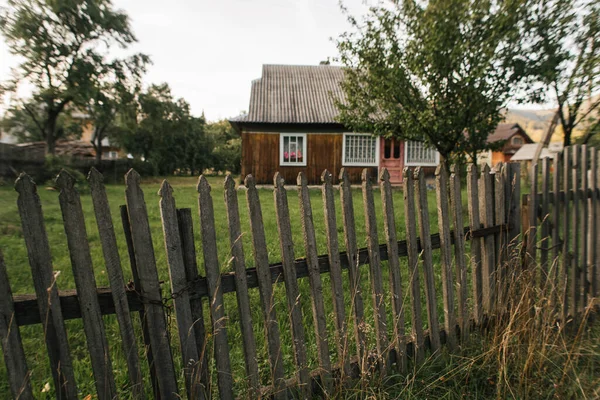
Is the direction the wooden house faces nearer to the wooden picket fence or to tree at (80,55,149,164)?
the wooden picket fence

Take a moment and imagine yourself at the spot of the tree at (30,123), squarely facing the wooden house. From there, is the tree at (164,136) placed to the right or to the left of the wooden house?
left

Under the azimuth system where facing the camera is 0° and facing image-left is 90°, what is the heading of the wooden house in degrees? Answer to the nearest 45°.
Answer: approximately 0°

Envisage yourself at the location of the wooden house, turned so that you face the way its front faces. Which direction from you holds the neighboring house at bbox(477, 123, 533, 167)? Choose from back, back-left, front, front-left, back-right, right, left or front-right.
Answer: back-left

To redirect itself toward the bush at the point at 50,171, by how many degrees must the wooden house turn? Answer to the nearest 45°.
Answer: approximately 90° to its right

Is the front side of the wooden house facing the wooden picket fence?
yes

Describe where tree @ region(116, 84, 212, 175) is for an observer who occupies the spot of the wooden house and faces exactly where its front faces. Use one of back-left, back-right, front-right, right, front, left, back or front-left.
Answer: back-right

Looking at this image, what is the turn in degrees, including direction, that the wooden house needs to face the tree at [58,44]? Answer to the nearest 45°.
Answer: approximately 90° to its right

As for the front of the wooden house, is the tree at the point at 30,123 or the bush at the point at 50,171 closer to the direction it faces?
the bush
